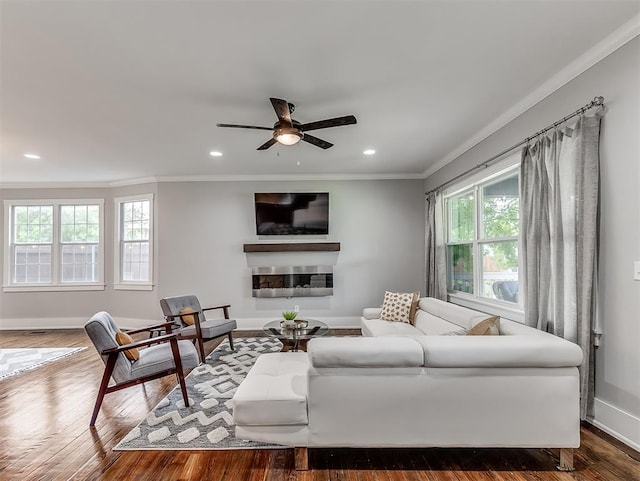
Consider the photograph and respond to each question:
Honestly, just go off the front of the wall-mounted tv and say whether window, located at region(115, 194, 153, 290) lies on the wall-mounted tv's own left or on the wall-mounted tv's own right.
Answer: on the wall-mounted tv's own right

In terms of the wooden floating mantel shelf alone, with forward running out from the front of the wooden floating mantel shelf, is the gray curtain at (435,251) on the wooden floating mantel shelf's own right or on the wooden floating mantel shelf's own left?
on the wooden floating mantel shelf's own left

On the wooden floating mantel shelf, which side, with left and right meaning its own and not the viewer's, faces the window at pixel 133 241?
right

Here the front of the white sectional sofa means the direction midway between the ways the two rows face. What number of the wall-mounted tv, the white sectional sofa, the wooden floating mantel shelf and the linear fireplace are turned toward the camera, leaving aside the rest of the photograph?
3

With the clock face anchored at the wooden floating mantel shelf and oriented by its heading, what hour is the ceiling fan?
The ceiling fan is roughly at 12 o'clock from the wooden floating mantel shelf.

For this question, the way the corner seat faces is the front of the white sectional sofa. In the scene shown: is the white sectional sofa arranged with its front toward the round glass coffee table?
yes

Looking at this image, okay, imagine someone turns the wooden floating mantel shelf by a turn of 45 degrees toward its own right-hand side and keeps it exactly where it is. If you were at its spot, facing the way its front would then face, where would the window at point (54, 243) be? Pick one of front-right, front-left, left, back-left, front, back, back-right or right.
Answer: front-right

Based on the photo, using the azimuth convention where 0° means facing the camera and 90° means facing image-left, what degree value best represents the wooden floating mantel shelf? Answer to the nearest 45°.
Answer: approximately 0°
